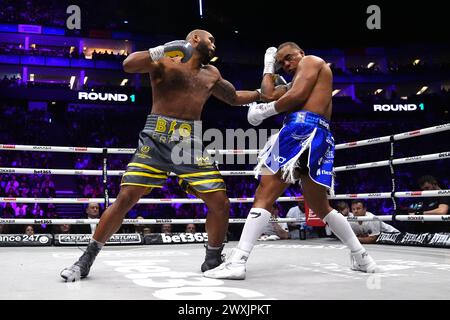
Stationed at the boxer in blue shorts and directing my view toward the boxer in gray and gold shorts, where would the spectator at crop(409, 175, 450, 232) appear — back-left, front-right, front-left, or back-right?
back-right

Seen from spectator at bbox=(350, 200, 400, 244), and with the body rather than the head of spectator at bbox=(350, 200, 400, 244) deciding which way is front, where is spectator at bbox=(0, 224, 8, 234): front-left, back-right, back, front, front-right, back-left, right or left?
front-right

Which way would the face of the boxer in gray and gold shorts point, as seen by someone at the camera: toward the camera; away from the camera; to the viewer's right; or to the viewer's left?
to the viewer's right

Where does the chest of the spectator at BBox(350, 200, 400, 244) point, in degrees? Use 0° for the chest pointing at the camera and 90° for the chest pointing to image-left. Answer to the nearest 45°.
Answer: approximately 45°
